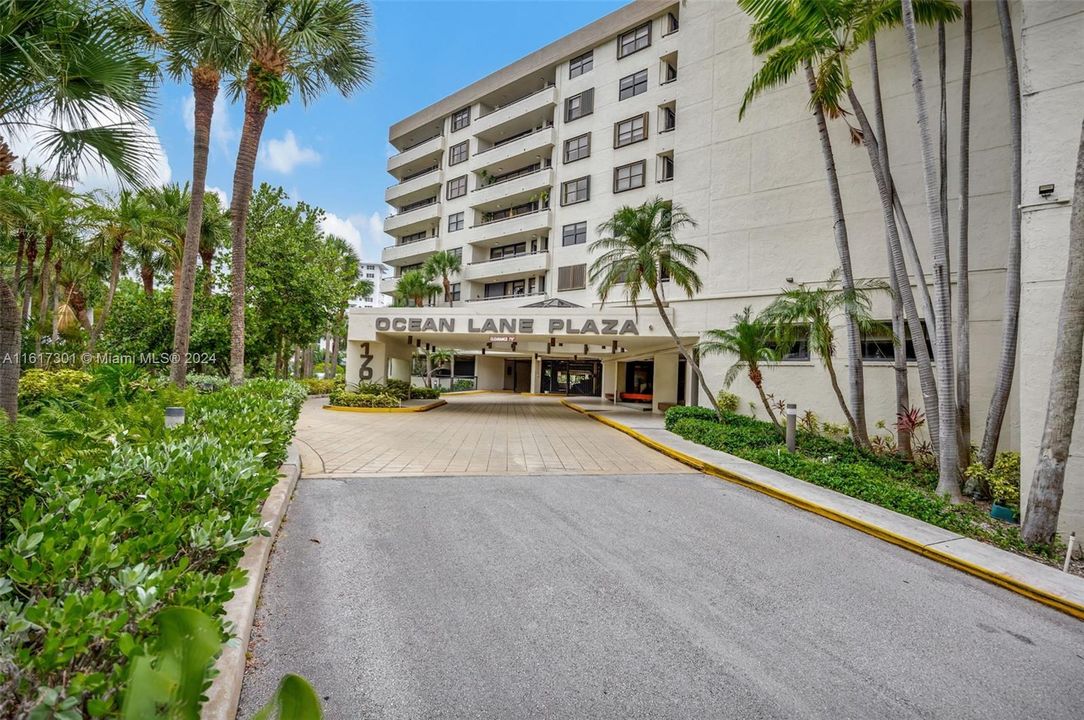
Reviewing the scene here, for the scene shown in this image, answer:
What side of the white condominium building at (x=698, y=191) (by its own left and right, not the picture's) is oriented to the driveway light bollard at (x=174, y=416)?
front

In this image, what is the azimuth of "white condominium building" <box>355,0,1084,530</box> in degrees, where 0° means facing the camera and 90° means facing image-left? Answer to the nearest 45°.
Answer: approximately 45°

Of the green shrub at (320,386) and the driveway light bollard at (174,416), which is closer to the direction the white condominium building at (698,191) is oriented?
the driveway light bollard

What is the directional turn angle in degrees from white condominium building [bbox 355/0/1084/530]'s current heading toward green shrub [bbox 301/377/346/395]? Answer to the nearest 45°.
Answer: approximately 45° to its right

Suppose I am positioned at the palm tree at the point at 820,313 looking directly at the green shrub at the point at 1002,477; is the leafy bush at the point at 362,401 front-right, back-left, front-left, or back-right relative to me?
back-right
